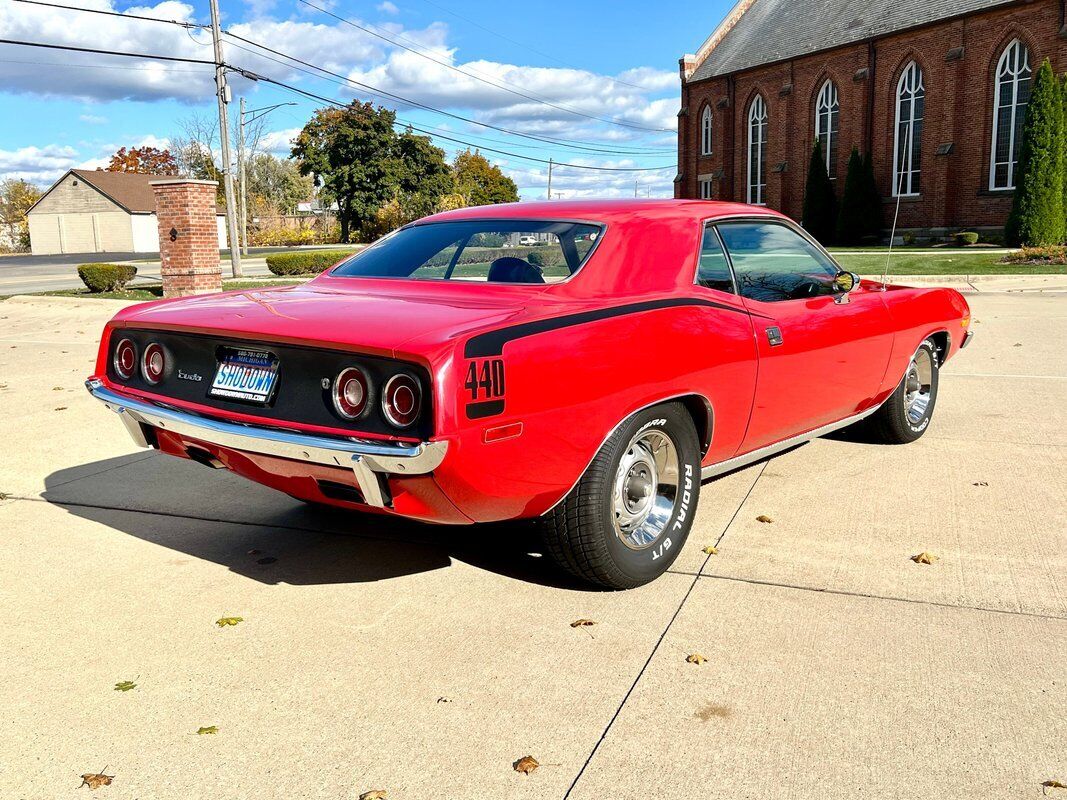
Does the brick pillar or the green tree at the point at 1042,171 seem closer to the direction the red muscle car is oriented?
the green tree

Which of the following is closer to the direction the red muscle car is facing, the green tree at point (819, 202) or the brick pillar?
the green tree

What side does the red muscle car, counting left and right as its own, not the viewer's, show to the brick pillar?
left

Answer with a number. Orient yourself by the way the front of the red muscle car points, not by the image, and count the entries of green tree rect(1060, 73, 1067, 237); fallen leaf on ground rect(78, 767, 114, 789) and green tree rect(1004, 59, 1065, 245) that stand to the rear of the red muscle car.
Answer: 1

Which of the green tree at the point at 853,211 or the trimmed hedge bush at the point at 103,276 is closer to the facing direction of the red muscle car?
the green tree

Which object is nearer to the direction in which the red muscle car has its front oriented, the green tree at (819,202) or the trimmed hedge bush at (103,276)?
the green tree

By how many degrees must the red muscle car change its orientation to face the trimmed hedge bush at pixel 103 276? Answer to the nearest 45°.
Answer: approximately 90° to its left

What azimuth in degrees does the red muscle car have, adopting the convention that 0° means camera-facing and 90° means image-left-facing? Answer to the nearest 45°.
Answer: approximately 225°

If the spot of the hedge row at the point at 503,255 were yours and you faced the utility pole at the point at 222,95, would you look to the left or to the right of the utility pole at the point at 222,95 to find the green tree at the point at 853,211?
right

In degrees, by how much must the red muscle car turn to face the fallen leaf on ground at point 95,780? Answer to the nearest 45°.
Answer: approximately 180°

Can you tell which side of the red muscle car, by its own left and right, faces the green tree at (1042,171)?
front

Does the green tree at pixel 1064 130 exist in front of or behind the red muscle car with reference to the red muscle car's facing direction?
in front

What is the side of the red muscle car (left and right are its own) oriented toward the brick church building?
front

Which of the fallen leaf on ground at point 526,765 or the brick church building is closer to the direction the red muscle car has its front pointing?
the brick church building

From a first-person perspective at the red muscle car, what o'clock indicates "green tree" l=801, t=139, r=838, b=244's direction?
The green tree is roughly at 11 o'clock from the red muscle car.

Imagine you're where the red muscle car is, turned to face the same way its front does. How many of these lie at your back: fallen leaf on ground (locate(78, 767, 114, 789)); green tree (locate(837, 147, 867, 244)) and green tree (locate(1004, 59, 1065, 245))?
1

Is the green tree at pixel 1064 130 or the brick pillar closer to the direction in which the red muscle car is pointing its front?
the green tree
